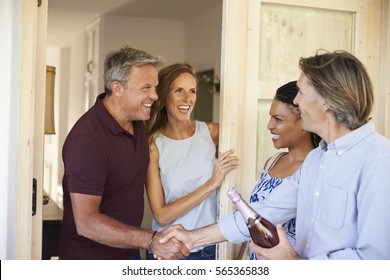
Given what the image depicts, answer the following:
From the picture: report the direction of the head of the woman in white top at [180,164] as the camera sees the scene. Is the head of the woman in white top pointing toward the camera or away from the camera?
toward the camera

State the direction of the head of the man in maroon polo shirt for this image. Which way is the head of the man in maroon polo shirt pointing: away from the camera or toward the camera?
toward the camera

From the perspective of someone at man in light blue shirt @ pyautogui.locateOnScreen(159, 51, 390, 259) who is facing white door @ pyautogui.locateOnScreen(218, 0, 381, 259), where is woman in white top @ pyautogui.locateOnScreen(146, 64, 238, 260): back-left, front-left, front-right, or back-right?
front-left

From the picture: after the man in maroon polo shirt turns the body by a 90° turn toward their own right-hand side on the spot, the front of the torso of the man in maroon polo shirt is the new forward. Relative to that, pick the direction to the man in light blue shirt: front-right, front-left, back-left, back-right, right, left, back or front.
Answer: front-left

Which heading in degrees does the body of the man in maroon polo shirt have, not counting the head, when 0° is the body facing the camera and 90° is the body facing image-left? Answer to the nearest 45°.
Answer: approximately 270°

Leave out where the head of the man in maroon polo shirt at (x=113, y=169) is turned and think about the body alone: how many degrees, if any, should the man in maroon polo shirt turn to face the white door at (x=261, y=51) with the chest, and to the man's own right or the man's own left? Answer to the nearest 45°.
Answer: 0° — they already face it
